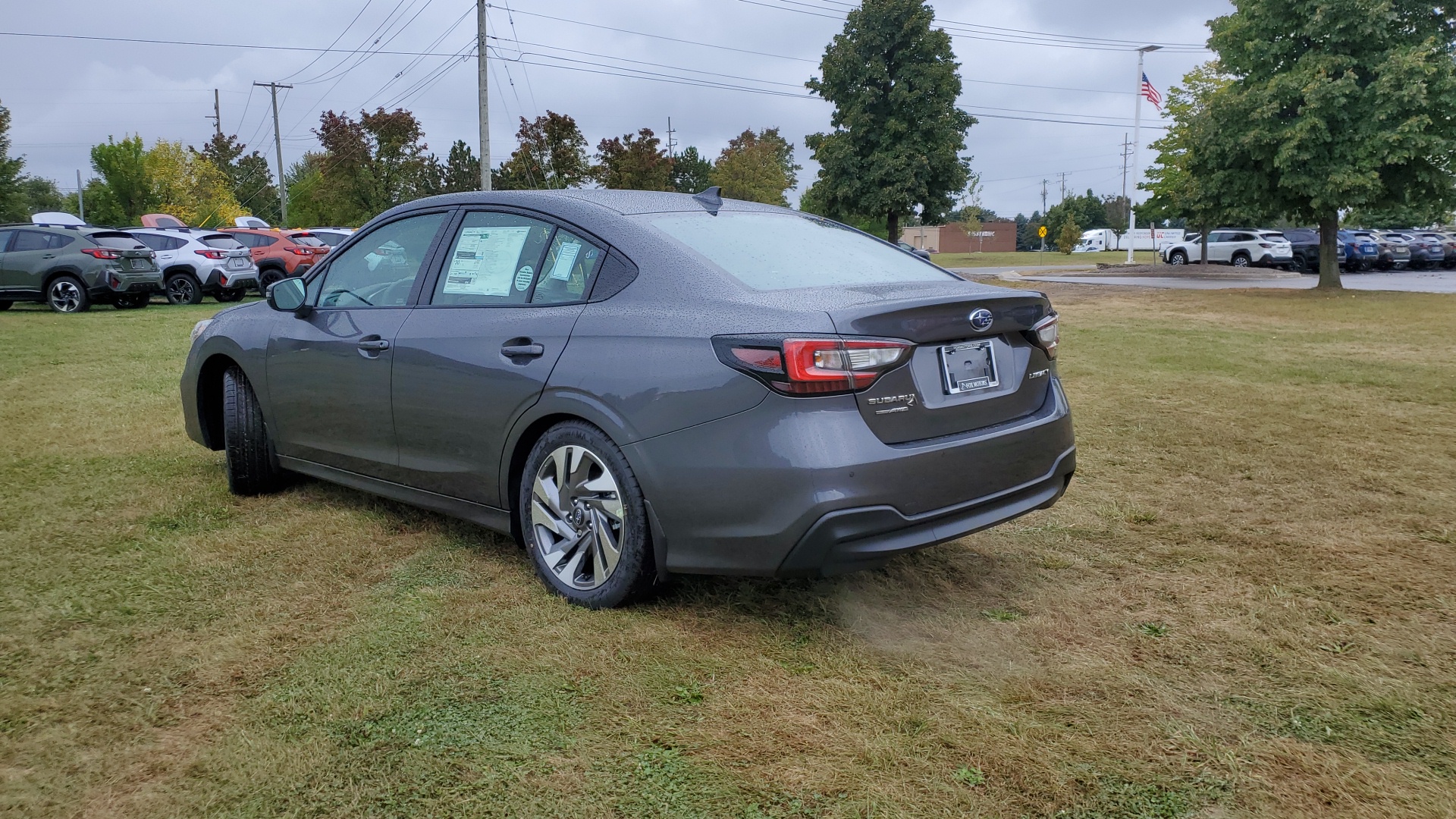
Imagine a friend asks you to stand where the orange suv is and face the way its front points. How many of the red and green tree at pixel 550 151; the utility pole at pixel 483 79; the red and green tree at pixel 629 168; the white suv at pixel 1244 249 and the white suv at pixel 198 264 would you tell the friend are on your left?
1

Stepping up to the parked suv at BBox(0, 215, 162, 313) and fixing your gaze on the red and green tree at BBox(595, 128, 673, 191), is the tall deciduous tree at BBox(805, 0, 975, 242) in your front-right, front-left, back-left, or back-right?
front-right

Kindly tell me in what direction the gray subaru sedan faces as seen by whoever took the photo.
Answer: facing away from the viewer and to the left of the viewer

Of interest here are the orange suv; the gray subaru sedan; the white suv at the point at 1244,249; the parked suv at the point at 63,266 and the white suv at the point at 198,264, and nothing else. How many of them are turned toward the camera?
0

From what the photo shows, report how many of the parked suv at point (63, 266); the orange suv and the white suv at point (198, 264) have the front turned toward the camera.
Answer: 0

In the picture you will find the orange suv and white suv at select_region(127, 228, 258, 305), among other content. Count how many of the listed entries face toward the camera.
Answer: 0

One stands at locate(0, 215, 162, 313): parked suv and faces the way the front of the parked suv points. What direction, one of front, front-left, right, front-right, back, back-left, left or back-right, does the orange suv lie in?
right

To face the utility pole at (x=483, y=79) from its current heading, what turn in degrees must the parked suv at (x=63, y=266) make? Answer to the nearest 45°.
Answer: approximately 90° to its right

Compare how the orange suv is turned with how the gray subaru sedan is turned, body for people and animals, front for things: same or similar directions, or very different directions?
same or similar directions

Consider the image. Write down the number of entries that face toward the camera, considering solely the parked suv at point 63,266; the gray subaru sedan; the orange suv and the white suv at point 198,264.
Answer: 0

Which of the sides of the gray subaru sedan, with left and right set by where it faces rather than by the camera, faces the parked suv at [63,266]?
front

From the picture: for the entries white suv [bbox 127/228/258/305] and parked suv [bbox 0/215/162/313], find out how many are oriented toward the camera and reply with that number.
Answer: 0

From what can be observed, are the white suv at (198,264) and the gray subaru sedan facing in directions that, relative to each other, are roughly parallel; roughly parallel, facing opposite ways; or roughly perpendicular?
roughly parallel

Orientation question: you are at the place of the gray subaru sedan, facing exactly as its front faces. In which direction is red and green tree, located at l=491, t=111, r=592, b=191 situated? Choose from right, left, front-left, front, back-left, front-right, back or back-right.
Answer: front-right
